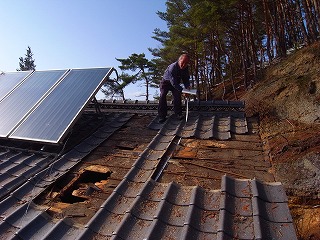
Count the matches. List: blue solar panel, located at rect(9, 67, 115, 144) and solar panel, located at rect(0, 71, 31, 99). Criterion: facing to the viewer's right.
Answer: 0

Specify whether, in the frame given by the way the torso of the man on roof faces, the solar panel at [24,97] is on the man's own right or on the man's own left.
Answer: on the man's own right

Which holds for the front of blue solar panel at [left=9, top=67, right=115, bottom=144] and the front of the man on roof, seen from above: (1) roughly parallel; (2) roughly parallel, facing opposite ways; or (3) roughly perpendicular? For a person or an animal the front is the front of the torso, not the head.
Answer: roughly perpendicular

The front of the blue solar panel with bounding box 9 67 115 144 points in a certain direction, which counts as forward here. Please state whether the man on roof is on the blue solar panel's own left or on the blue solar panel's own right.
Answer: on the blue solar panel's own left
